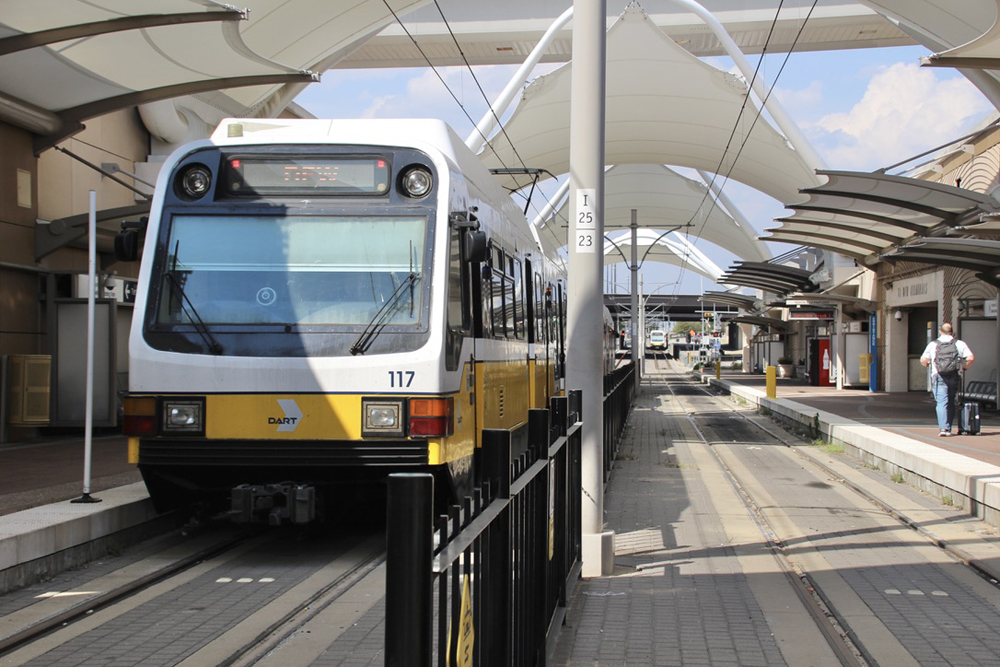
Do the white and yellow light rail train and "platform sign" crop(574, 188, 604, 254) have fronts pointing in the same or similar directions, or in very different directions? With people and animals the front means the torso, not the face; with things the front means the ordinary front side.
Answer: same or similar directions

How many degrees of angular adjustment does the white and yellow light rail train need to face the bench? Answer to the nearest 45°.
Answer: approximately 135° to its left

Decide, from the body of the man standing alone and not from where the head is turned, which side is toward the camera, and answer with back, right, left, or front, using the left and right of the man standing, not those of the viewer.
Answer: back

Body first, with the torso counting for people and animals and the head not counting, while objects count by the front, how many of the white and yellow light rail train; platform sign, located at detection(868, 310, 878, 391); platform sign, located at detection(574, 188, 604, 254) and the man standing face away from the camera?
1

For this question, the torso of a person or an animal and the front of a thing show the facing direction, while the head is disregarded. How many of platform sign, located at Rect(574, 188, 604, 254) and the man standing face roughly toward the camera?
1

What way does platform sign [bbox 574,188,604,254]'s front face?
toward the camera

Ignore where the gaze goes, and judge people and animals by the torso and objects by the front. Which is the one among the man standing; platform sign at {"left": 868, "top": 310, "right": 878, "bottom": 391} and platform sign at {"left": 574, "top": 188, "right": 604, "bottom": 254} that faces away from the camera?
the man standing

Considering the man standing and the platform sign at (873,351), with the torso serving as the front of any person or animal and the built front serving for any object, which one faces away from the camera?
the man standing
